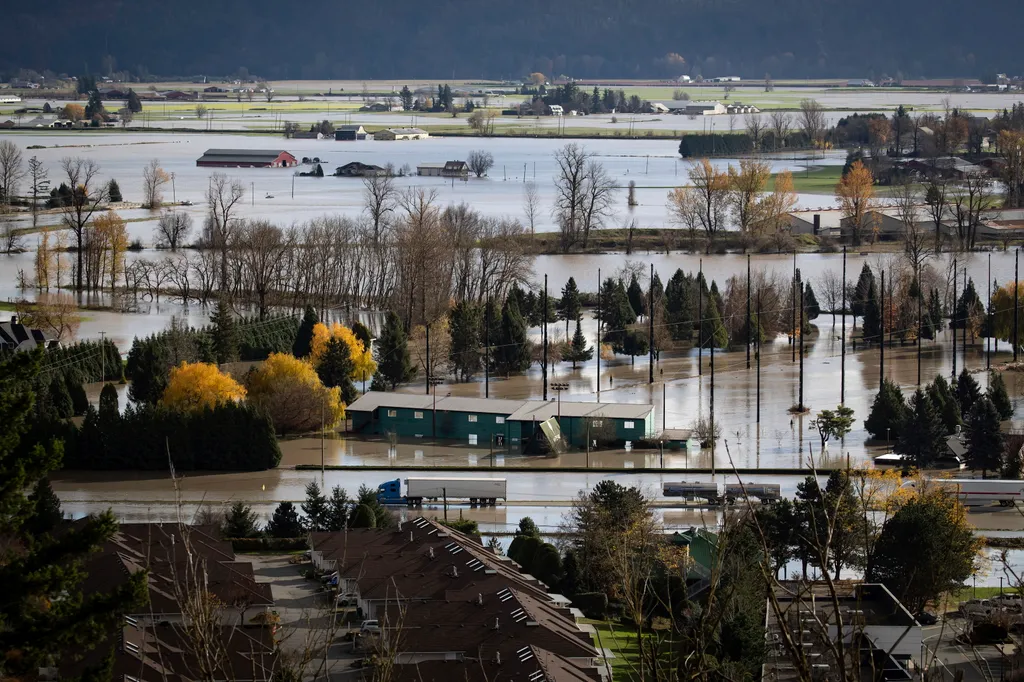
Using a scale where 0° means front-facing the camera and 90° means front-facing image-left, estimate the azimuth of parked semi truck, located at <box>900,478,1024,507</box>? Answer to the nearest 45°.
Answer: approximately 90°

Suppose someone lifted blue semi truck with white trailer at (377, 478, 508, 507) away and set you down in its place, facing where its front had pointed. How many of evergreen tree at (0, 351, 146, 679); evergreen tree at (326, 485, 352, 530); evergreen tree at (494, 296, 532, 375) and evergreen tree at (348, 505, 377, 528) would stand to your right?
1

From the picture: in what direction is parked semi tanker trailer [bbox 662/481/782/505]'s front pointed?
to the viewer's left

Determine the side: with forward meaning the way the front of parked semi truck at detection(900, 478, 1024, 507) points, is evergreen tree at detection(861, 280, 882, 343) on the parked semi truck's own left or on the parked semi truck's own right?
on the parked semi truck's own right

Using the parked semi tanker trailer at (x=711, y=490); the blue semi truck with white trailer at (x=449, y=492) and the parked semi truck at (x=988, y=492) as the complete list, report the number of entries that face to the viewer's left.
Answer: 3

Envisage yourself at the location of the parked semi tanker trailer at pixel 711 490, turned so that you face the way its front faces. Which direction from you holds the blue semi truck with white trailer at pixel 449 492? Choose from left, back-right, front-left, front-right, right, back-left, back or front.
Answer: front

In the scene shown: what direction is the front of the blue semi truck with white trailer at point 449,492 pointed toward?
to the viewer's left

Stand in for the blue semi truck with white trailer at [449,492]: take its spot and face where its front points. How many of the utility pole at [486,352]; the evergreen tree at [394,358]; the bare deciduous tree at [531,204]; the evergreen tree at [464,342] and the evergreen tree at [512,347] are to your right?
5

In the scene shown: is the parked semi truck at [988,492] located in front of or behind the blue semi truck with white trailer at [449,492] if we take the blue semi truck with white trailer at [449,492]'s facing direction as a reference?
behind

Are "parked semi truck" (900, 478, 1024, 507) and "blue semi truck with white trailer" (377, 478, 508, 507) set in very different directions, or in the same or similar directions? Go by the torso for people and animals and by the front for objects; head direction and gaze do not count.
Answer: same or similar directions

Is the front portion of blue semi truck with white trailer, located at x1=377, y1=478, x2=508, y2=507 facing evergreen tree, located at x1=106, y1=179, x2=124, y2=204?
no
